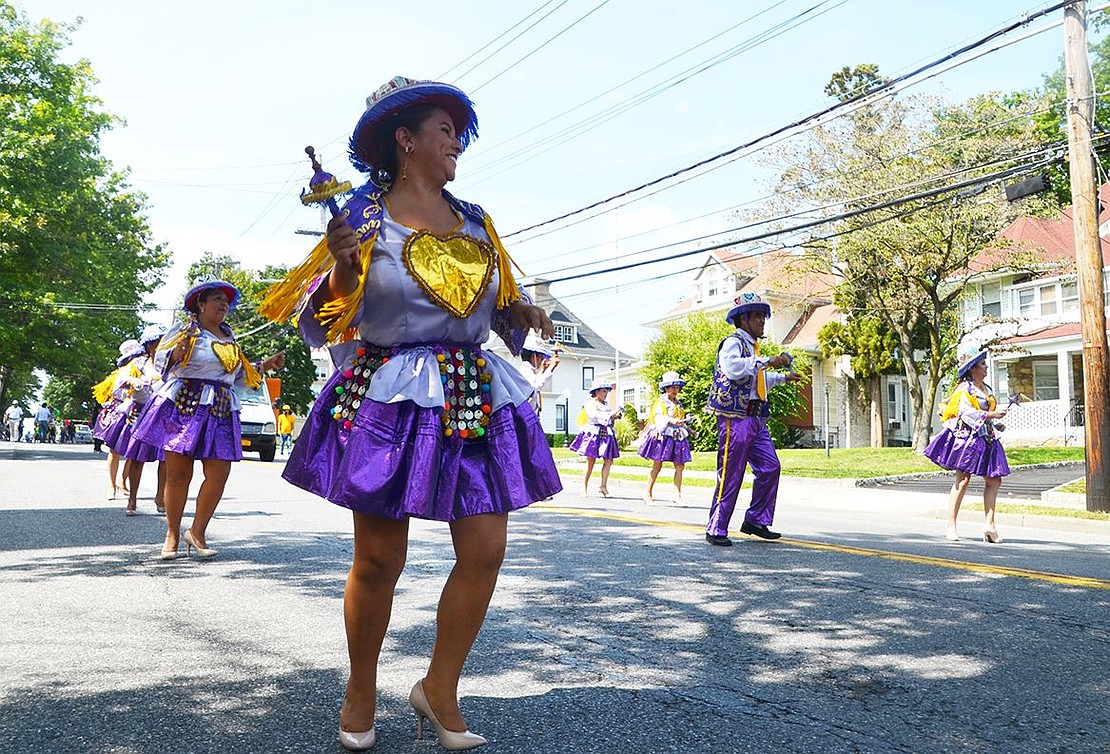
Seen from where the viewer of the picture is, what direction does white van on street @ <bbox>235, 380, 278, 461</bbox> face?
facing the viewer

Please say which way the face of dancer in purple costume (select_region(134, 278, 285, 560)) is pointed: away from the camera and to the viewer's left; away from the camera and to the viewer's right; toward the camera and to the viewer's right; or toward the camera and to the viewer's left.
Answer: toward the camera and to the viewer's right

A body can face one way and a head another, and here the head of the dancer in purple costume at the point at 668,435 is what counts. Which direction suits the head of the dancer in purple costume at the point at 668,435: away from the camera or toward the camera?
toward the camera

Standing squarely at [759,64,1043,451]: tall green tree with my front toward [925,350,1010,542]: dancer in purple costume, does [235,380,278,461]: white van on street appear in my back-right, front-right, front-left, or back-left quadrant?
front-right

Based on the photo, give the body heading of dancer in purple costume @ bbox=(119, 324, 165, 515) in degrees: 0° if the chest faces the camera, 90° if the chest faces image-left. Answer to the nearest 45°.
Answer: approximately 315°

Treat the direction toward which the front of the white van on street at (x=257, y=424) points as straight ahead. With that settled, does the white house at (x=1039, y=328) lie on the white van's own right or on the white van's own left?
on the white van's own left

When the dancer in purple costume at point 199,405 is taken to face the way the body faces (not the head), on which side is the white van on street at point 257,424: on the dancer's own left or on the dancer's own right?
on the dancer's own left

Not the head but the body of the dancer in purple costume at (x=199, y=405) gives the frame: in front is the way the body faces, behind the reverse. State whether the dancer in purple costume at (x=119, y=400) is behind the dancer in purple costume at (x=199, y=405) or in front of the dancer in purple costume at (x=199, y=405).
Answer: behind

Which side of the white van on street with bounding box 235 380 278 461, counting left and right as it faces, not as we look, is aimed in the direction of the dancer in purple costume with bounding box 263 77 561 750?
front

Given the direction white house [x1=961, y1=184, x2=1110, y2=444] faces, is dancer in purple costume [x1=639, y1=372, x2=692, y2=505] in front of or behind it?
in front
